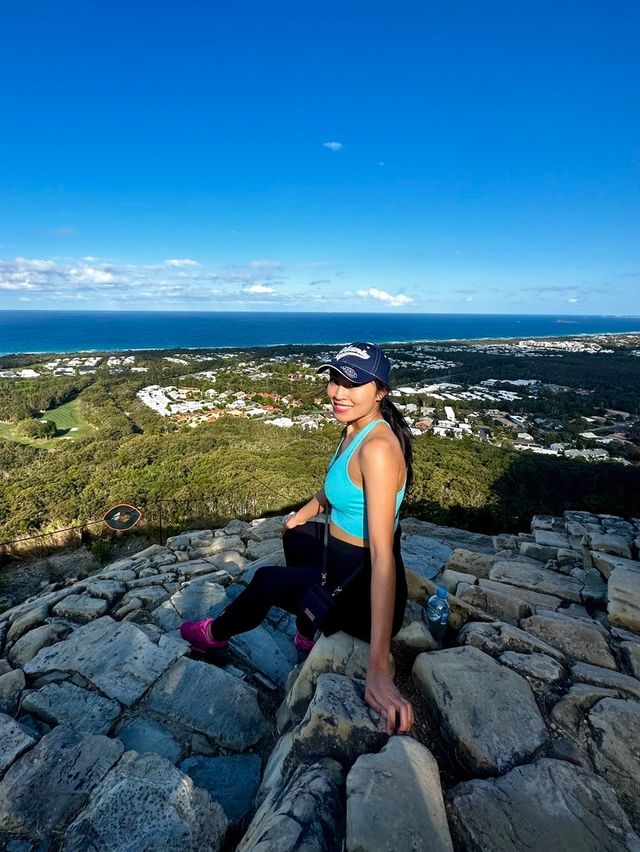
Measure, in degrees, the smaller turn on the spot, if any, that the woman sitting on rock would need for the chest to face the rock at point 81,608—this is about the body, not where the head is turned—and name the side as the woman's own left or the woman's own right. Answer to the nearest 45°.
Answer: approximately 45° to the woman's own right

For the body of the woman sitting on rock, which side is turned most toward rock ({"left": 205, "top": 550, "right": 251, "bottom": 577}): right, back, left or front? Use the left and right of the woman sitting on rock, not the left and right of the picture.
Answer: right

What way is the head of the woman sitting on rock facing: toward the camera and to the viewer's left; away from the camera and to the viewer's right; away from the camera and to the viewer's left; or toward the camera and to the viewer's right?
toward the camera and to the viewer's left

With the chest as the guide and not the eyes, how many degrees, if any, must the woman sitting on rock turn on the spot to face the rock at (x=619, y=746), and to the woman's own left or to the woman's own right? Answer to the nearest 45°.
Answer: approximately 135° to the woman's own left

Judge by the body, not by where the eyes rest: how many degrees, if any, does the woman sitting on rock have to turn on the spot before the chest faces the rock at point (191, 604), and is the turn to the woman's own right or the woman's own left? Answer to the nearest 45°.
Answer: approximately 45° to the woman's own right

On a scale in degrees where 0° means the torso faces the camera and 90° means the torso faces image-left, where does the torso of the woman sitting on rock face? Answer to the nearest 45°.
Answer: approximately 90°

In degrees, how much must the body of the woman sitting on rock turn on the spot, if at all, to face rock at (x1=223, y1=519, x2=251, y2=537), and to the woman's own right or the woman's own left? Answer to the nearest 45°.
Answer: approximately 90° to the woman's own right

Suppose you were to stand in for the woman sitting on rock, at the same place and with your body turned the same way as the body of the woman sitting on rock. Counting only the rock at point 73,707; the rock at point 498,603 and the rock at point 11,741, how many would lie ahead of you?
2

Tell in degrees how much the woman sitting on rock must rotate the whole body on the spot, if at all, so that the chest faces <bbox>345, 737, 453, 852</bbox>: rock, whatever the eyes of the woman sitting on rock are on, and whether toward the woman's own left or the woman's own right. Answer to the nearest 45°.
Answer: approximately 90° to the woman's own left
